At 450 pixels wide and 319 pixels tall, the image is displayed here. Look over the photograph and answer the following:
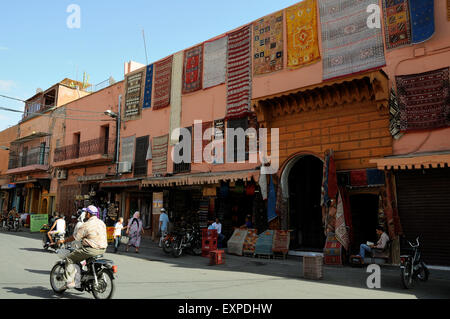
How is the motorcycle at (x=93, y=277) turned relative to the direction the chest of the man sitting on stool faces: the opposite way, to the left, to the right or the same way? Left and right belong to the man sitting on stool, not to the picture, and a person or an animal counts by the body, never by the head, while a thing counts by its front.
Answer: the same way

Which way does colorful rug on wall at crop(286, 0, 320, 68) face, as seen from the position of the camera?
facing the viewer and to the left of the viewer

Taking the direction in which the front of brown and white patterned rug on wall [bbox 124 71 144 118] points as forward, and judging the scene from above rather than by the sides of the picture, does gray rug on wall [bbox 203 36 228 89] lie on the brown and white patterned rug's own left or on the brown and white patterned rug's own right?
on the brown and white patterned rug's own left

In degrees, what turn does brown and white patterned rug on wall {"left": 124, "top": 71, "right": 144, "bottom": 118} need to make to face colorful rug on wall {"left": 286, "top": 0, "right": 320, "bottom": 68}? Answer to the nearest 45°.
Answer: approximately 90° to its left

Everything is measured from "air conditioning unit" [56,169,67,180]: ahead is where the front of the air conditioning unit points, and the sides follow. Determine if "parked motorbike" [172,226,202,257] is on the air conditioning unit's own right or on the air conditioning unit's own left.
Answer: on the air conditioning unit's own left

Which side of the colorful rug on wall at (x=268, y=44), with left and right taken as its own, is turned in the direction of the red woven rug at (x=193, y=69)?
right

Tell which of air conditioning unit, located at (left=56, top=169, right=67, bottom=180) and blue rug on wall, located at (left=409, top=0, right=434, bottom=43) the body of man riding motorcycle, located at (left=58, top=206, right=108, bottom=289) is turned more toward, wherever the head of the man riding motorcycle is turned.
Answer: the air conditioning unit

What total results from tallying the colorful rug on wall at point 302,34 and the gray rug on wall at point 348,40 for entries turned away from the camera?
0

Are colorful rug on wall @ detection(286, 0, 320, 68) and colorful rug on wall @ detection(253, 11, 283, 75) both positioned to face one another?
no

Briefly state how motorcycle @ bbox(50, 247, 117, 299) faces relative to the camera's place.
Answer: facing away from the viewer and to the left of the viewer

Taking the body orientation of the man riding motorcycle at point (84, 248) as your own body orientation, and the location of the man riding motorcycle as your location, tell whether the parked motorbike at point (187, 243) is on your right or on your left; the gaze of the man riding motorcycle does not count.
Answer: on your right

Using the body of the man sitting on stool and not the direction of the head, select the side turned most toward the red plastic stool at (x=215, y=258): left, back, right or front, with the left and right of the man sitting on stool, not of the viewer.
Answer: front

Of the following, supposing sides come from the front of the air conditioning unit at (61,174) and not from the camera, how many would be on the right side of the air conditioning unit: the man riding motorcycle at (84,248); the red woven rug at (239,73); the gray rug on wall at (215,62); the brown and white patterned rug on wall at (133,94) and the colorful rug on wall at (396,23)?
0

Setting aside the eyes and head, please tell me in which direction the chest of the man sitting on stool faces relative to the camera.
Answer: to the viewer's left

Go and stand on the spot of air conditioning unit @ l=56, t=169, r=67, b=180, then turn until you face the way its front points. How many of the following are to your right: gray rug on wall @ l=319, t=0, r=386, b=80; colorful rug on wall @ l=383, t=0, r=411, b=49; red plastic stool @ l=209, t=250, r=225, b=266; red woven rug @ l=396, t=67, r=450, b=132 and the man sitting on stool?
0

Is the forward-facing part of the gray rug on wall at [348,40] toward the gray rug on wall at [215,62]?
no

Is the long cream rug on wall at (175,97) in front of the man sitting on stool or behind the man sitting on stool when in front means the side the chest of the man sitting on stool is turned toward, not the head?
in front

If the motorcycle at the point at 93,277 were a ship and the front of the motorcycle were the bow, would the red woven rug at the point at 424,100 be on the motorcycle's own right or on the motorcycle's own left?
on the motorcycle's own right
